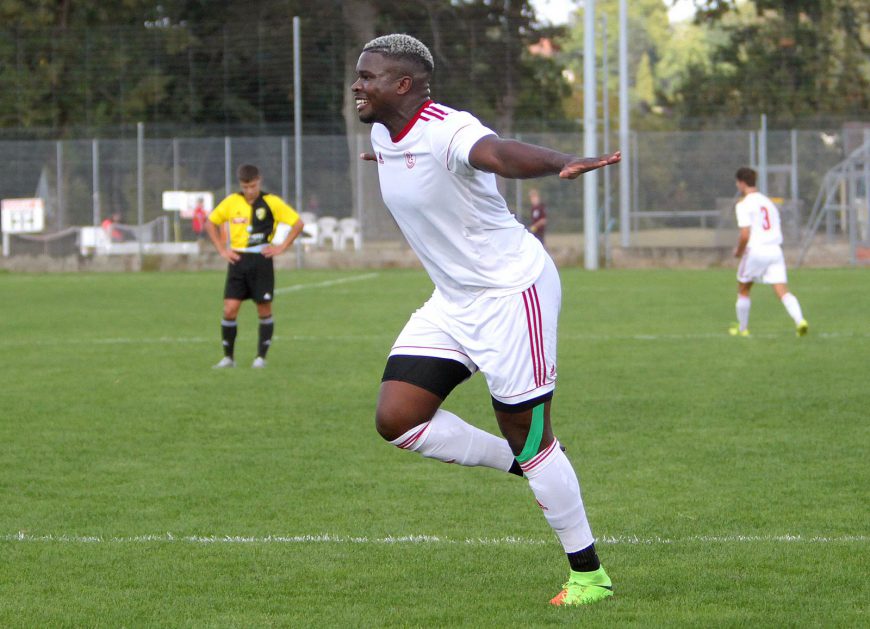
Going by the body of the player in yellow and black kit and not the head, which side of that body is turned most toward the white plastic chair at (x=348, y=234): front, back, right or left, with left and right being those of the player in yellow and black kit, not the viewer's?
back

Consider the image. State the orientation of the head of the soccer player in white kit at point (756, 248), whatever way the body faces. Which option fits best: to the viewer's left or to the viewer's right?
to the viewer's left

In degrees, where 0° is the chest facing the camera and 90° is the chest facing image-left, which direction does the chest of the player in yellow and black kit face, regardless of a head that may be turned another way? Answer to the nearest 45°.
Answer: approximately 0°

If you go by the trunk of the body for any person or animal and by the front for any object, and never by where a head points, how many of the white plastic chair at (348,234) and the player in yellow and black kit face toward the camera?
2

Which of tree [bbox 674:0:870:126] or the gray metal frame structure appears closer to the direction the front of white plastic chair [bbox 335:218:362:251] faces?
the gray metal frame structure

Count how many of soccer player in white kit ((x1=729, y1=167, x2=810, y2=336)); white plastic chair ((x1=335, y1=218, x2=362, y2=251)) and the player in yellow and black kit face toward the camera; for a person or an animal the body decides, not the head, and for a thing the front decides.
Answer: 2

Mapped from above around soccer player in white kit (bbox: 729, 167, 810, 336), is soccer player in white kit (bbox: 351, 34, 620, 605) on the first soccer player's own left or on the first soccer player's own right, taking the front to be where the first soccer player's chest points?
on the first soccer player's own left
